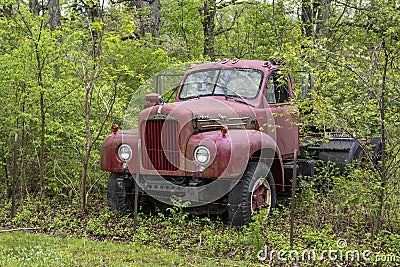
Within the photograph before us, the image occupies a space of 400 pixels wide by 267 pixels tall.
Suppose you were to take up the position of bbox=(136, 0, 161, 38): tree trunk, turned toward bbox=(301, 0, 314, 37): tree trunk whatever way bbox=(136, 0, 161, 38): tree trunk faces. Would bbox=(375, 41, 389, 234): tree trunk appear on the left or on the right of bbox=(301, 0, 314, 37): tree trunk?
right

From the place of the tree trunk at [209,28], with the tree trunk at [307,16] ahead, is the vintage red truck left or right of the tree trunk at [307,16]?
right

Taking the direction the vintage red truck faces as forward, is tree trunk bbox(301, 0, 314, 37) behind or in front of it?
behind

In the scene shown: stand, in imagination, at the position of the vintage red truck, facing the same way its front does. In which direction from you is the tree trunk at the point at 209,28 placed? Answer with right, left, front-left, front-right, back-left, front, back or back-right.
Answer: back-right

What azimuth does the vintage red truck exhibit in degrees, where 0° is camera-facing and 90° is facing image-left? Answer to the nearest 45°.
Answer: approximately 45°

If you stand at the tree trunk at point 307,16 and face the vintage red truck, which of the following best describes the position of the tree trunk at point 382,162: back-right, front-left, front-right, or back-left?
front-left

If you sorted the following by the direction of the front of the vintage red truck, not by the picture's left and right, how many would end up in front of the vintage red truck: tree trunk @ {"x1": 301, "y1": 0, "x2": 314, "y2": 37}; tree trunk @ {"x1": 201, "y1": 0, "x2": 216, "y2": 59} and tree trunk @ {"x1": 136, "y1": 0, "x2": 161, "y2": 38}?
0

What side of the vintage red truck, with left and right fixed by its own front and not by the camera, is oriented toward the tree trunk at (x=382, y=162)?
left

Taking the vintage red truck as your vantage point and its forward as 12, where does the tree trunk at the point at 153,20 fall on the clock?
The tree trunk is roughly at 4 o'clock from the vintage red truck.

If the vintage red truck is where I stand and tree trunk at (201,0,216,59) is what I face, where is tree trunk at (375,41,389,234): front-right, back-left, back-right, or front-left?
back-right
